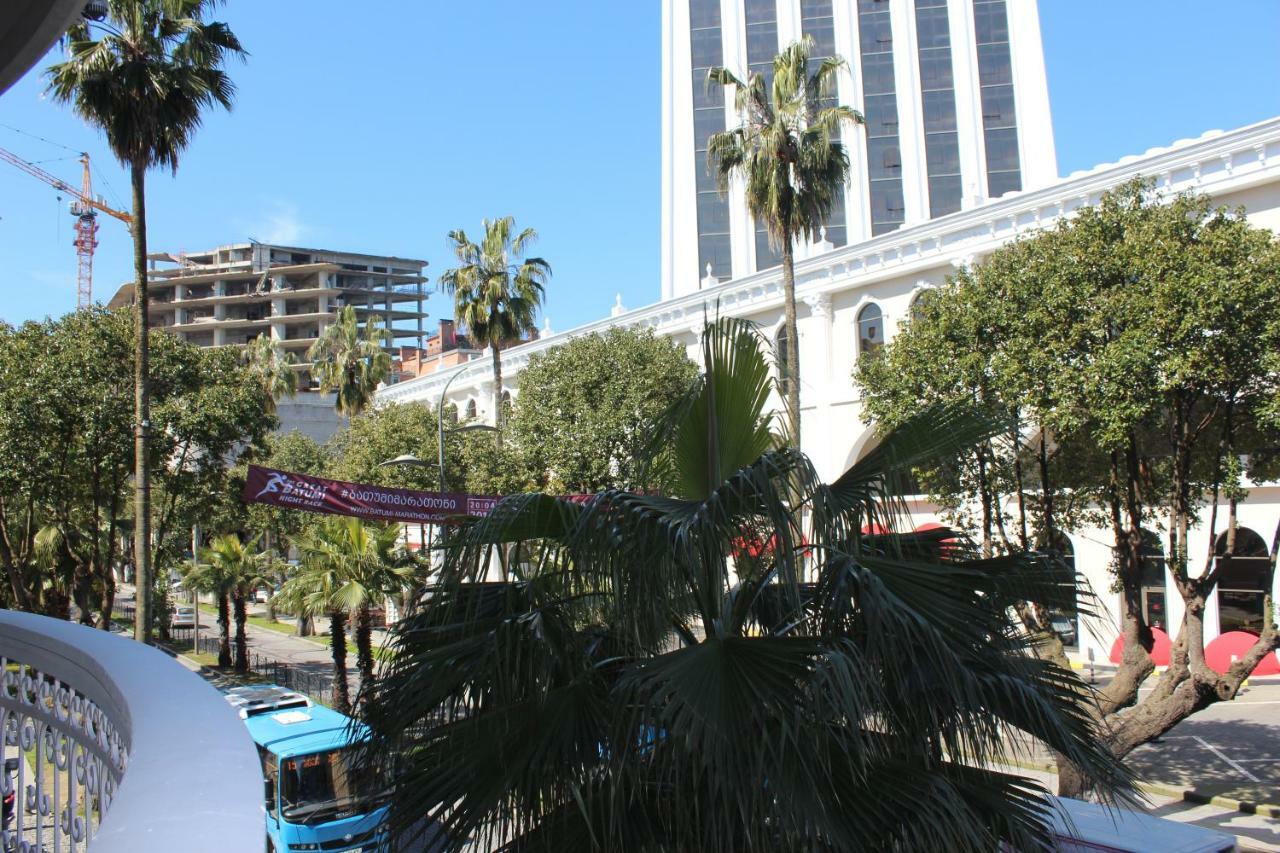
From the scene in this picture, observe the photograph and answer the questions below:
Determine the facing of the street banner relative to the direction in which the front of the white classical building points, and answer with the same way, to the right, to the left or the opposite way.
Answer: to the left

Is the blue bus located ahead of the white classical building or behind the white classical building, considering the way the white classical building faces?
ahead

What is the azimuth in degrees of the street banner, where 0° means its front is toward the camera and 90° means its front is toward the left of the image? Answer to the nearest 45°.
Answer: approximately 0°

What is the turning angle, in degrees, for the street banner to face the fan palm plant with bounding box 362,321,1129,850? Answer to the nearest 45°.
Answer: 0° — it already faces it

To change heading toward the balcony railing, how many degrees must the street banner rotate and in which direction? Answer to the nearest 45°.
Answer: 0° — it already faces it

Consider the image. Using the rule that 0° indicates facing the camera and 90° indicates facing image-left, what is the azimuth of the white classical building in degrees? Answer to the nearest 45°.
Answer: approximately 45°

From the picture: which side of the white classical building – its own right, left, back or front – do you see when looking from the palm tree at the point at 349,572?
front

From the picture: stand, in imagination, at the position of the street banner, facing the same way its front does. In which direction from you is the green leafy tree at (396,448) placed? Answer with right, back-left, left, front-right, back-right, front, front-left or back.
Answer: back

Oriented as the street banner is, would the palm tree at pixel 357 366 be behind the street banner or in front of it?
behind

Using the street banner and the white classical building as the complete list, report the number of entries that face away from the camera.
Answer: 0
